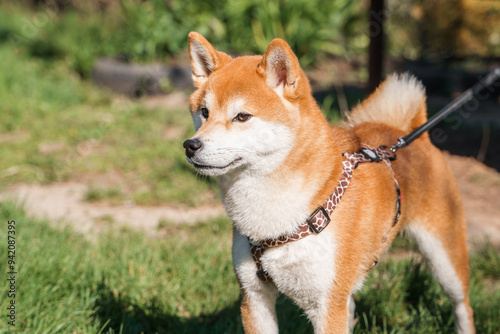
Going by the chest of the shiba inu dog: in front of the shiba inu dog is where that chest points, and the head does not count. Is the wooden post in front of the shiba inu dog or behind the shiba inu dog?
behind

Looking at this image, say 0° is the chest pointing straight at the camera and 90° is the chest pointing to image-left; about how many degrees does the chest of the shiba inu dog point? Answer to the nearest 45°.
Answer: approximately 45°
